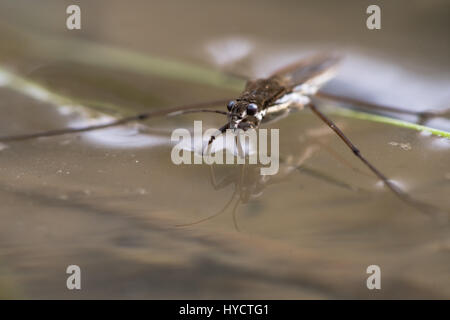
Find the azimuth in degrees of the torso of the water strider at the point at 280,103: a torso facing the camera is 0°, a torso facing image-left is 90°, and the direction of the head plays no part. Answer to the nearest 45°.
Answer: approximately 45°
